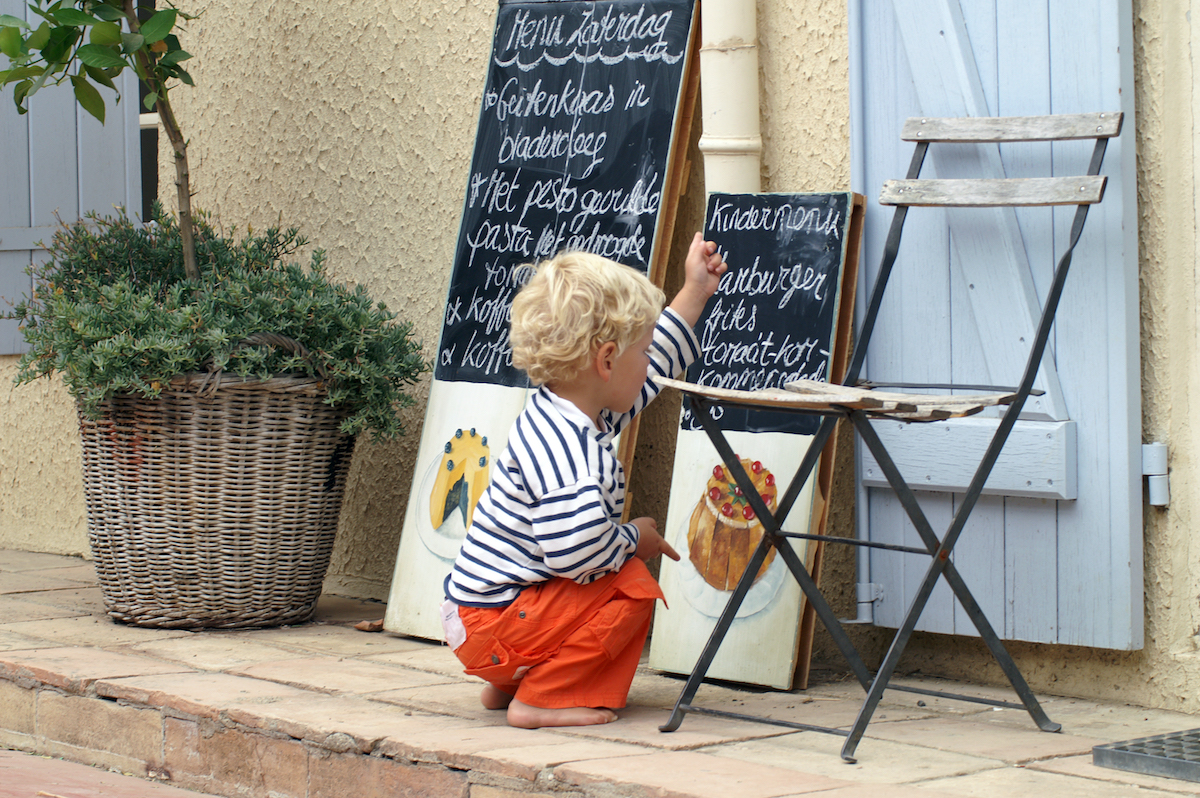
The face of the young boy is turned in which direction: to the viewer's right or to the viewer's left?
to the viewer's right

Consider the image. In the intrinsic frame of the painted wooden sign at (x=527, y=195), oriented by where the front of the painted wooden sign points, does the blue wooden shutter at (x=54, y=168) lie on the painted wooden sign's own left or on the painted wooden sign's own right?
on the painted wooden sign's own right

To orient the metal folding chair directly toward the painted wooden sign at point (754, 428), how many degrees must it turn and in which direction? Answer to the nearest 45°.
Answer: approximately 90° to its right

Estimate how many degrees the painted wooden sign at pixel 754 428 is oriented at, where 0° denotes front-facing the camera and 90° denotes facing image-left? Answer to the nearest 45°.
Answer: approximately 45°

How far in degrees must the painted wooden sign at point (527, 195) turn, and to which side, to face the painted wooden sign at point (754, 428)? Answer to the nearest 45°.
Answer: approximately 90° to its left

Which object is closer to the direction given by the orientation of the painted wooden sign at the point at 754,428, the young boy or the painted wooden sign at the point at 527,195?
the young boy

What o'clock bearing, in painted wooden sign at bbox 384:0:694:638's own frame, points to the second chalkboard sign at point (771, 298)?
The second chalkboard sign is roughly at 9 o'clock from the painted wooden sign.

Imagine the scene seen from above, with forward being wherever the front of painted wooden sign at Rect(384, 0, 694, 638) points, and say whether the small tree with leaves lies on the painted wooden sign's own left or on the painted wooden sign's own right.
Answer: on the painted wooden sign's own right

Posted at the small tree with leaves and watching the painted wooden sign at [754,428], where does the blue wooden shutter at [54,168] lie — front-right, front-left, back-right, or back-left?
back-left

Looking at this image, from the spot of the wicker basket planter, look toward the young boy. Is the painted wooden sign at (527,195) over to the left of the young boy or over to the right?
left

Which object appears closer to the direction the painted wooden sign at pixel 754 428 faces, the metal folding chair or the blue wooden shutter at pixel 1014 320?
the metal folding chair

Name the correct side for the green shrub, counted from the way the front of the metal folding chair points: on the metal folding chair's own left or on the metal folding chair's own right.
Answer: on the metal folding chair's own right

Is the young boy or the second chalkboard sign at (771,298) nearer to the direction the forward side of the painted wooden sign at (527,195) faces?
the young boy
